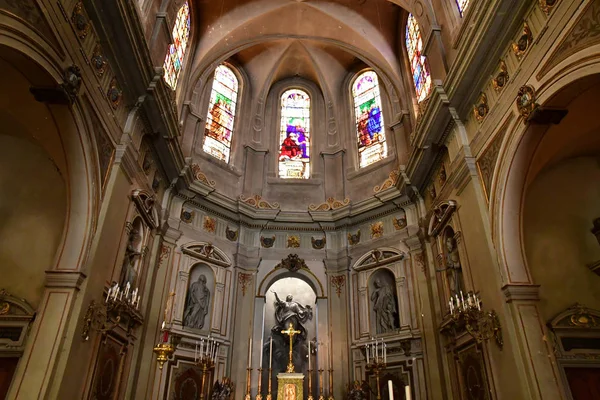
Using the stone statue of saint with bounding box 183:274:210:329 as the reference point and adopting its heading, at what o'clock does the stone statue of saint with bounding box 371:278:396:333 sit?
the stone statue of saint with bounding box 371:278:396:333 is roughly at 11 o'clock from the stone statue of saint with bounding box 183:274:210:329.

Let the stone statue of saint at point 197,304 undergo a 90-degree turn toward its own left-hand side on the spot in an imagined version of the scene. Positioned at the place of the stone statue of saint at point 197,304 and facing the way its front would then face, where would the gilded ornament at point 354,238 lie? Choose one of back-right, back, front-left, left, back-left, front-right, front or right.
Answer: front-right

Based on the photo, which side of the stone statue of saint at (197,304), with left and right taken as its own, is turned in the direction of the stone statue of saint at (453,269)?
front

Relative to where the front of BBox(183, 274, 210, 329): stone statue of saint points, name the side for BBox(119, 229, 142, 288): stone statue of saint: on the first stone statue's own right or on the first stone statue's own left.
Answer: on the first stone statue's own right

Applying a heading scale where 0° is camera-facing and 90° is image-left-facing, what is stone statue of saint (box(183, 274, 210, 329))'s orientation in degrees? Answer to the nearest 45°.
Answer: approximately 315°
